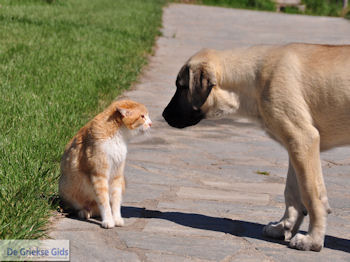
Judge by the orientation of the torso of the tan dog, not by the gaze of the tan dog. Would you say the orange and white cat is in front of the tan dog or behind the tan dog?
in front

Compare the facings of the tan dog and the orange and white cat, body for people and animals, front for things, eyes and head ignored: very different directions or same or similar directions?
very different directions

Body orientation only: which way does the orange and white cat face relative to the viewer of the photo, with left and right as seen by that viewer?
facing the viewer and to the right of the viewer

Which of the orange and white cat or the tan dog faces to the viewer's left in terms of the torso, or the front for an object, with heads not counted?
the tan dog

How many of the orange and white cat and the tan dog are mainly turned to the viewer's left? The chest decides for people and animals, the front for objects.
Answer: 1

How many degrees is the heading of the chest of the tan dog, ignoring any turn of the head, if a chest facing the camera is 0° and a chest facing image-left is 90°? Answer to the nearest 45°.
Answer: approximately 90°

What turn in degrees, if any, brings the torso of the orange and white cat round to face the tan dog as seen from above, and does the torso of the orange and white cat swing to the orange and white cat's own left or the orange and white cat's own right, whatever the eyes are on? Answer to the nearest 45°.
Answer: approximately 45° to the orange and white cat's own left
